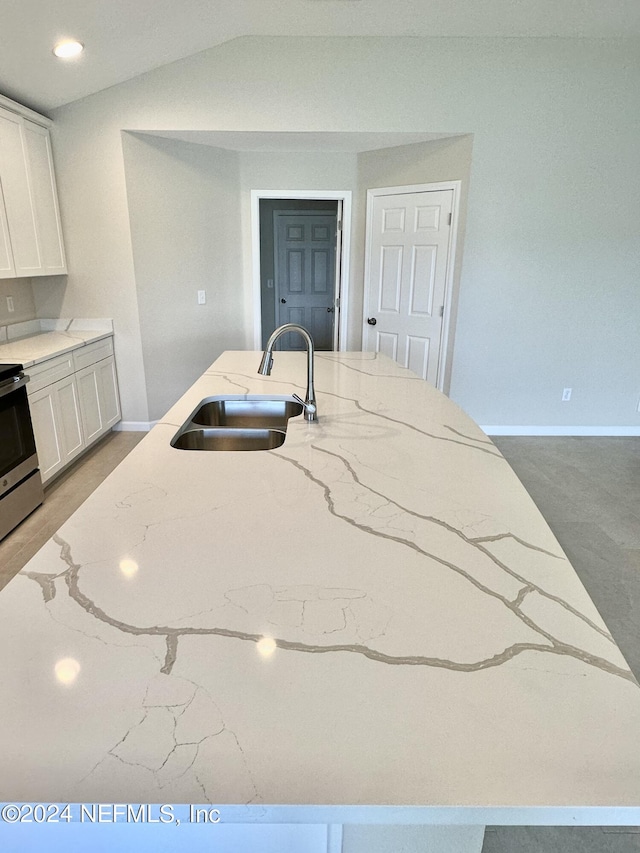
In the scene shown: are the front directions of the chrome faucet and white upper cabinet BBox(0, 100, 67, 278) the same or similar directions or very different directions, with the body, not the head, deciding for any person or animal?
very different directions

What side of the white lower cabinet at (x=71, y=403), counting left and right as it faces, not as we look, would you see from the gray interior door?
left

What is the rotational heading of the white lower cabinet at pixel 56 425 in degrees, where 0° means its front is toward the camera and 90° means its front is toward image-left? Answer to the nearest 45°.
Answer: approximately 315°

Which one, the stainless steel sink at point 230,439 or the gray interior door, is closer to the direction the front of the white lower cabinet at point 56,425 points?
the stainless steel sink

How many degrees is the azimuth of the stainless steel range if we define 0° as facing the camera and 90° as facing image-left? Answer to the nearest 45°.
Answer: approximately 315°
